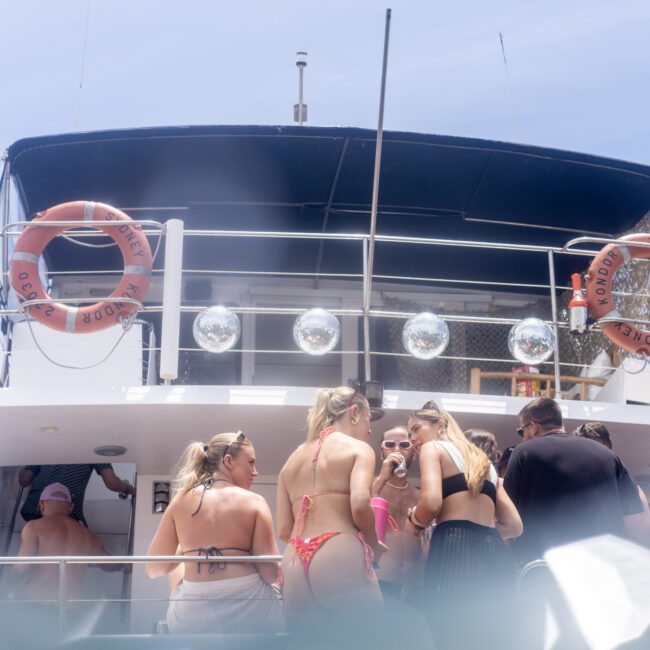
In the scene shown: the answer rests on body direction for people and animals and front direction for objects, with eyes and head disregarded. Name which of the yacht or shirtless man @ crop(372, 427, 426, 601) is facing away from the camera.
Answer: the yacht

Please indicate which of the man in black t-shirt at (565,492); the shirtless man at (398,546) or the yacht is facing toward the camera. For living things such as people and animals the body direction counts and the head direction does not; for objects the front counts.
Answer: the shirtless man

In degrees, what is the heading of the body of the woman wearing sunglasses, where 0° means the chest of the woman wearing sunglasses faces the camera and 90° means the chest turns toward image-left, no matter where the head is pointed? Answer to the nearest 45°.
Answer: approximately 180°

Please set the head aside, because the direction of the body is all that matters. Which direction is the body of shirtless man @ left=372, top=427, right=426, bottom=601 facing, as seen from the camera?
toward the camera

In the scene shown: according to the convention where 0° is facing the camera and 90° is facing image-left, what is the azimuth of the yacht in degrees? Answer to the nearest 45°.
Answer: approximately 180°

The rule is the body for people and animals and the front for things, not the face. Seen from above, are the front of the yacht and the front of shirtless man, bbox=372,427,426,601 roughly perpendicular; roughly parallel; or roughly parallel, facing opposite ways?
roughly parallel, facing opposite ways

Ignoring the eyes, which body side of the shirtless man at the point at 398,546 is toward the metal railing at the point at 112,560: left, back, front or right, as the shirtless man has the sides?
right
